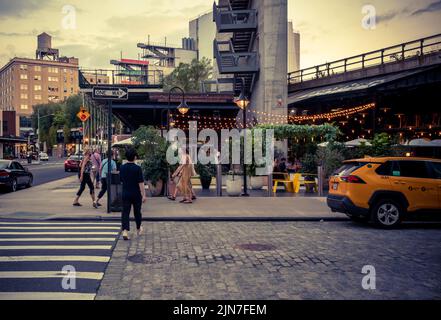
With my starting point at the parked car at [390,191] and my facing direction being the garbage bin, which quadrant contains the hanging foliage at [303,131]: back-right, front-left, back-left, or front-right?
front-right

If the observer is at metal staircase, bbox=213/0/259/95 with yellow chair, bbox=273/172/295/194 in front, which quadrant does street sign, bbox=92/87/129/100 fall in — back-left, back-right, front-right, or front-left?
front-right

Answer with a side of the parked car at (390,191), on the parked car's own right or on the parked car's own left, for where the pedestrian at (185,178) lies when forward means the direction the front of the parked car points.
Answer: on the parked car's own left

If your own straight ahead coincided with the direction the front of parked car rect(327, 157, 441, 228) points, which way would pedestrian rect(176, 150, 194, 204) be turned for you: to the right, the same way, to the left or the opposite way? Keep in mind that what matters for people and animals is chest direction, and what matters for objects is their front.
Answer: the opposite way

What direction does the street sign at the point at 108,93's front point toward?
toward the camera

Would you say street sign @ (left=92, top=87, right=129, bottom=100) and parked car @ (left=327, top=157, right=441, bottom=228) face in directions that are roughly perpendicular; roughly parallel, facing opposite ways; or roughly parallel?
roughly perpendicular

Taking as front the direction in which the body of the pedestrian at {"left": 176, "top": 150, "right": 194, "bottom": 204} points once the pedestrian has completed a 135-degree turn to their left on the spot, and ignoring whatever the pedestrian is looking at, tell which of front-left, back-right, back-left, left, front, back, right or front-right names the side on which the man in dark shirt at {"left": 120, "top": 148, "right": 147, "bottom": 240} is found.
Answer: front-right

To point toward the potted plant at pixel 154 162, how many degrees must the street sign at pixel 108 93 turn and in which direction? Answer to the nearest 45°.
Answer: approximately 180°

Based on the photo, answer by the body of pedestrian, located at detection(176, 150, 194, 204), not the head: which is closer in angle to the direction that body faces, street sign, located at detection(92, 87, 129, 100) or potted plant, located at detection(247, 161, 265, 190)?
the street sign

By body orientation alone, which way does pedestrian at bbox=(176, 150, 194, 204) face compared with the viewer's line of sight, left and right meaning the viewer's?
facing to the left of the viewer

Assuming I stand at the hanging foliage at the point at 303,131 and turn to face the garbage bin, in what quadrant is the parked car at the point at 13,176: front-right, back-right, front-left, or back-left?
front-right

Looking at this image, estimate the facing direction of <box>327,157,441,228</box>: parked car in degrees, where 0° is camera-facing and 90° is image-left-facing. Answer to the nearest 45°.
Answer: approximately 225°

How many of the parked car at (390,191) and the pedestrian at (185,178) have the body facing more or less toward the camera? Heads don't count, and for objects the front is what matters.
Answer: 0

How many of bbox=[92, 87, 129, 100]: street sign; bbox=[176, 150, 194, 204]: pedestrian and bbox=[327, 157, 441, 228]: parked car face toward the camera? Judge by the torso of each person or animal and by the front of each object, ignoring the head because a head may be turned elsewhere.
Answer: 1

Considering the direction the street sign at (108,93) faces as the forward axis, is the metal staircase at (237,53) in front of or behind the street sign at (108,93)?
behind

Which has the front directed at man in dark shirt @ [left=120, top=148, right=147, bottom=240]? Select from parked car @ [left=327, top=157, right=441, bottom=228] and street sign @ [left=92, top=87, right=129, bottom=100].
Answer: the street sign

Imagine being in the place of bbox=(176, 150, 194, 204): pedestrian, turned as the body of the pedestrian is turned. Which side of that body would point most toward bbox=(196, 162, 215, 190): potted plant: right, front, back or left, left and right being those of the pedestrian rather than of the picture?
right
